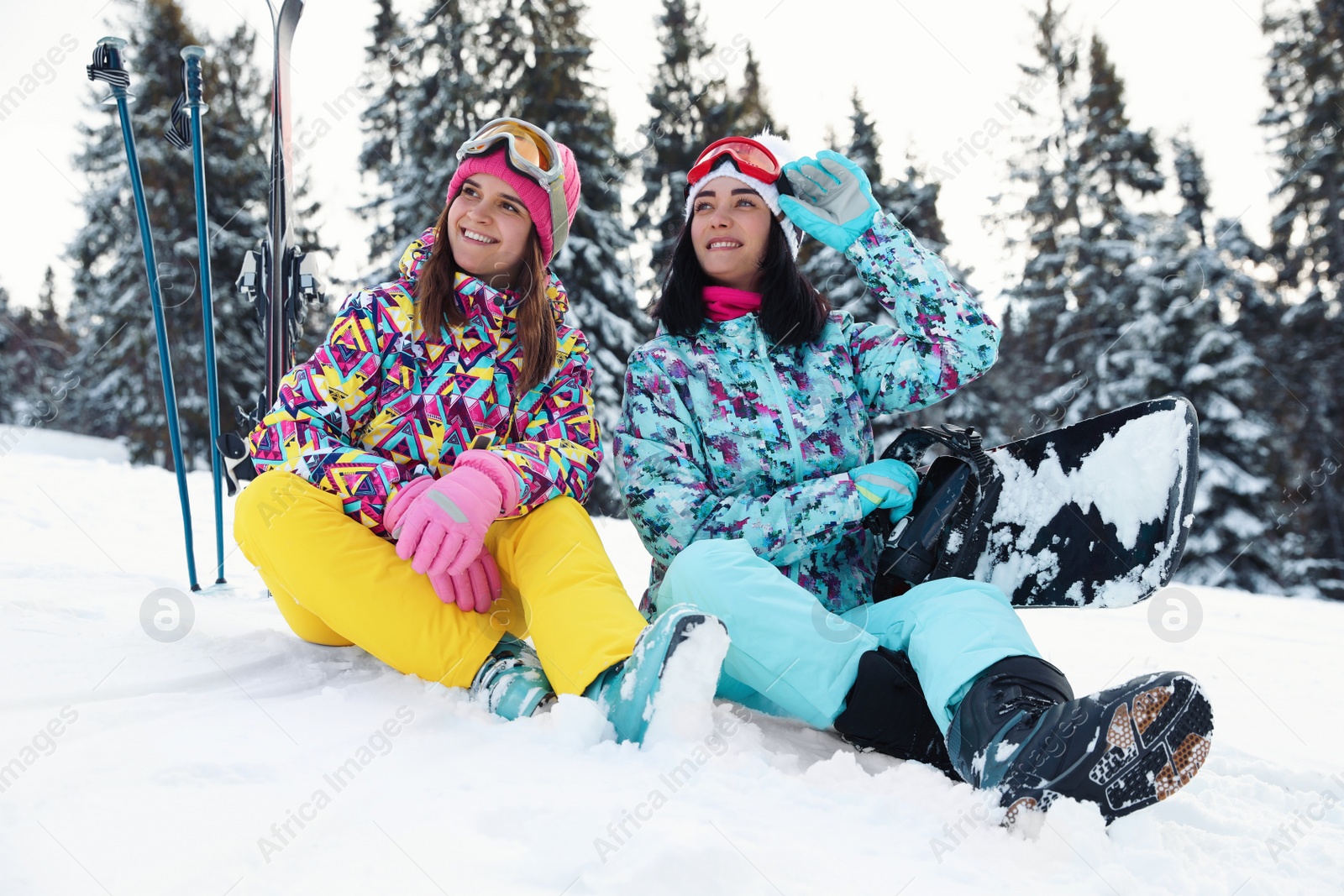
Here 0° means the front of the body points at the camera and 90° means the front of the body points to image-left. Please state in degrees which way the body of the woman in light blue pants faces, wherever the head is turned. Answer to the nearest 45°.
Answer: approximately 315°

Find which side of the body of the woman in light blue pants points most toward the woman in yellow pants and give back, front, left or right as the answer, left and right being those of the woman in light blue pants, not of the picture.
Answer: right

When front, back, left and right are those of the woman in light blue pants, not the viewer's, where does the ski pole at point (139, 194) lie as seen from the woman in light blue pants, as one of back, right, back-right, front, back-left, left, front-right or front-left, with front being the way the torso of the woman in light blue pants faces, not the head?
back-right

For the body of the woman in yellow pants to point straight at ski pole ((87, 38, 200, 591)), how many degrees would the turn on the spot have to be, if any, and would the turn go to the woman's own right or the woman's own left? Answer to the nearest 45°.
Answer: approximately 135° to the woman's own right

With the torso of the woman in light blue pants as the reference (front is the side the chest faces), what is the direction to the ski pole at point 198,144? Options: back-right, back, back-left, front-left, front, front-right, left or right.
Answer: back-right

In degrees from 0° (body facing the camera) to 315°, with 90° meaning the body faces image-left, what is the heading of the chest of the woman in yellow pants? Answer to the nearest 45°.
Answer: approximately 0°

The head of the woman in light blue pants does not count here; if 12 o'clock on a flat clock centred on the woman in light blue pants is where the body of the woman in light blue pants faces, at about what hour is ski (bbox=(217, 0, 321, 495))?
The ski is roughly at 5 o'clock from the woman in light blue pants.

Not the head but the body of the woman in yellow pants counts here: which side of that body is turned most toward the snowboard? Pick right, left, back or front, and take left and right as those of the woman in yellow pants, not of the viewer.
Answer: left

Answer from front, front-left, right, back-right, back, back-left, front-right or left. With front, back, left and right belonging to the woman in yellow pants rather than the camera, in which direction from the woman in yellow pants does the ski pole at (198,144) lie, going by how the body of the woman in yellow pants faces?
back-right

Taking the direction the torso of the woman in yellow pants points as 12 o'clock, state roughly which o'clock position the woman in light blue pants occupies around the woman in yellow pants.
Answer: The woman in light blue pants is roughly at 9 o'clock from the woman in yellow pants.

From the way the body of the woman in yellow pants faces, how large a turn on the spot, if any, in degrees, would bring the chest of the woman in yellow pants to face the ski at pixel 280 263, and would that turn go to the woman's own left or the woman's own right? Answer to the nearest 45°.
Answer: approximately 135° to the woman's own right
